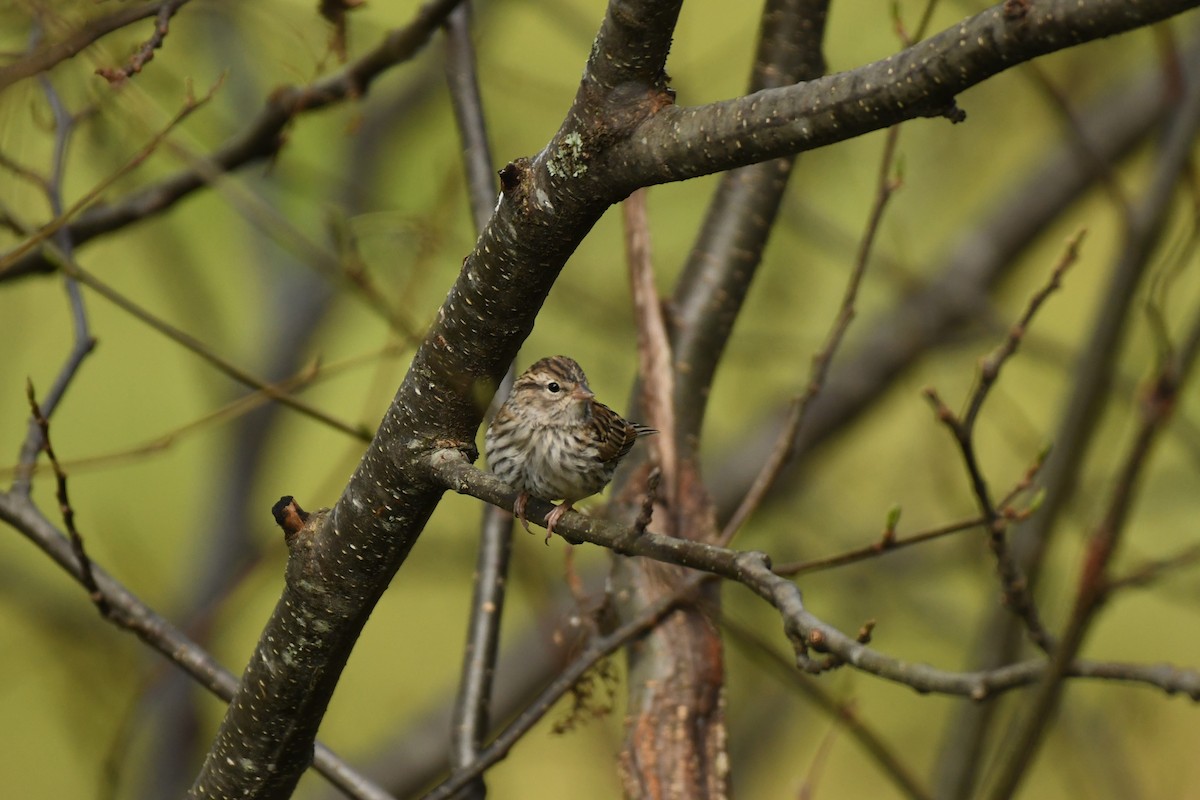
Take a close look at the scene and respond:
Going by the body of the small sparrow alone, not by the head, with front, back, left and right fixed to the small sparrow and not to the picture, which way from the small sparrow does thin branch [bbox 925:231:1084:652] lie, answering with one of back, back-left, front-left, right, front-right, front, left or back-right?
left

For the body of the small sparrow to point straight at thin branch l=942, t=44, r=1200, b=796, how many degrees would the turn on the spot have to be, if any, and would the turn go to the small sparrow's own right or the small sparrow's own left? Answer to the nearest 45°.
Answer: approximately 90° to the small sparrow's own left

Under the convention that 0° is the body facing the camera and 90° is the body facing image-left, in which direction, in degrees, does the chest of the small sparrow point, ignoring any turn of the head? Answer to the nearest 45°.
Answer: approximately 45°

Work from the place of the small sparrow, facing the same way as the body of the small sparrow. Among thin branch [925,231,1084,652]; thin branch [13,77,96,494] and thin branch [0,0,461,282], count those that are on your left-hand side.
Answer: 1
